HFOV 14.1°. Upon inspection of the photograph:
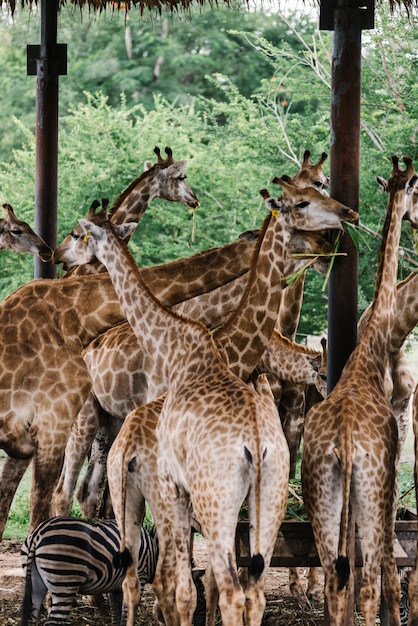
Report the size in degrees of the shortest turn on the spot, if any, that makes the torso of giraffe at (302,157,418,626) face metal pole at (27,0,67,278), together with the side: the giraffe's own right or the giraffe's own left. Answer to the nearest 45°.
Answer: approximately 45° to the giraffe's own left

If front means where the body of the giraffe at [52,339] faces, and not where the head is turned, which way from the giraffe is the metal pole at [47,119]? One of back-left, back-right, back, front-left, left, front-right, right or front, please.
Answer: left

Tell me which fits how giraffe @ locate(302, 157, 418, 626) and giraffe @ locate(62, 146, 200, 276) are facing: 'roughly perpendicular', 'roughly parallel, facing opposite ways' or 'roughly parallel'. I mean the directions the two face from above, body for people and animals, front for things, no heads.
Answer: roughly perpendicular

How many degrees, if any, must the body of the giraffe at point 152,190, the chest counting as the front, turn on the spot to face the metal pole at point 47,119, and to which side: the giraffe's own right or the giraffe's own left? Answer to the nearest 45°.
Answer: approximately 180°

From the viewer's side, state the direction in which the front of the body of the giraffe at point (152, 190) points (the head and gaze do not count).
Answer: to the viewer's right

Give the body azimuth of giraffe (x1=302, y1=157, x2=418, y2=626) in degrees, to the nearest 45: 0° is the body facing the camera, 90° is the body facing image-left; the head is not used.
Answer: approximately 180°

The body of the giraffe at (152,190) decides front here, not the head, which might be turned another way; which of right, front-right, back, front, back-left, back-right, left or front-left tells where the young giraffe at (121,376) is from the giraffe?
right
